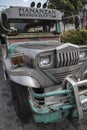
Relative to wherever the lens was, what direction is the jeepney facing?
facing the viewer and to the right of the viewer

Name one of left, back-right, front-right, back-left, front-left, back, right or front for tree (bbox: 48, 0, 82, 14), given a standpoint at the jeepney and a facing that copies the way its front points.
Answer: back-left

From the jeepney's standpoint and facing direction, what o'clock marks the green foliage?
The green foliage is roughly at 8 o'clock from the jeepney.
